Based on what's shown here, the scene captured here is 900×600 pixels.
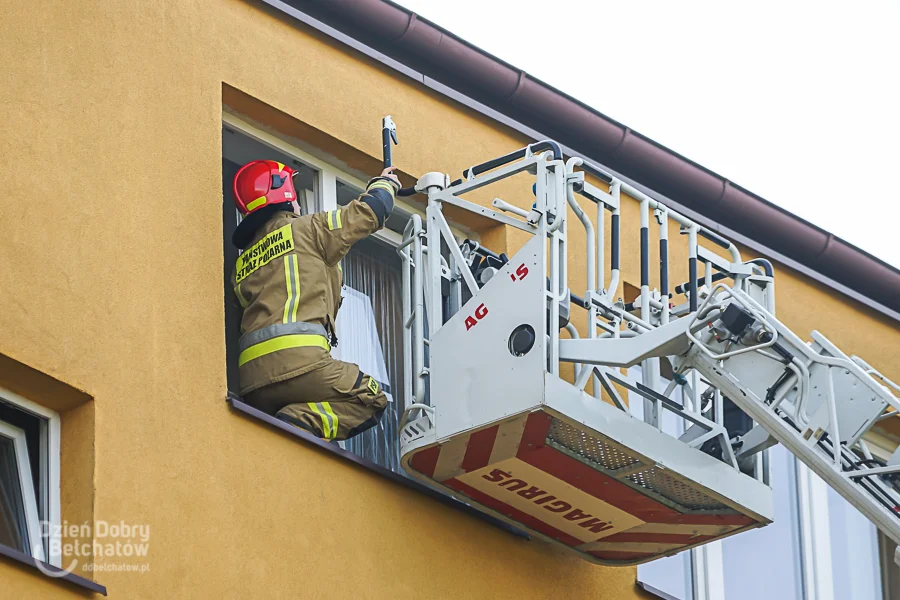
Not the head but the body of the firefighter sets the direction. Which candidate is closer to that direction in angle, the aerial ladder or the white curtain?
the white curtain

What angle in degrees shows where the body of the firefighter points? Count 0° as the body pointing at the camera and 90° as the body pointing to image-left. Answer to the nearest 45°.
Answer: approximately 225°

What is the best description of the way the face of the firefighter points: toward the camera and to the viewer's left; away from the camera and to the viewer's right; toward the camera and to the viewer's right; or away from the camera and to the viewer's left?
away from the camera and to the viewer's right

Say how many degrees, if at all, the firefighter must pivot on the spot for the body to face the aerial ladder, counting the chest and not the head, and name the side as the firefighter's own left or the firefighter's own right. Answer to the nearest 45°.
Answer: approximately 45° to the firefighter's own right
